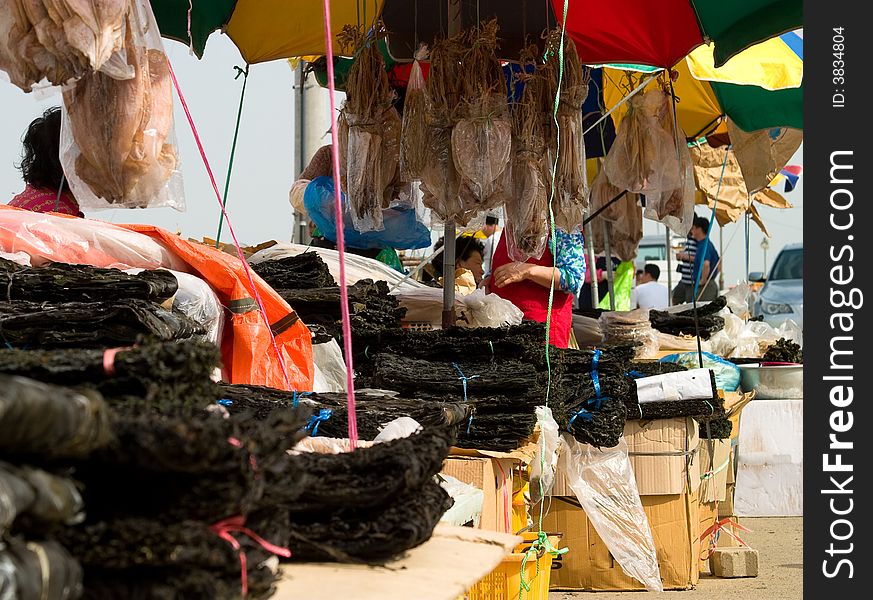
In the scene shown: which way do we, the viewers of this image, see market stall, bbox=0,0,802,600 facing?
facing the viewer and to the right of the viewer

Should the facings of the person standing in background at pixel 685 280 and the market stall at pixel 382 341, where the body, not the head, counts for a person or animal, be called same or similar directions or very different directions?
very different directions

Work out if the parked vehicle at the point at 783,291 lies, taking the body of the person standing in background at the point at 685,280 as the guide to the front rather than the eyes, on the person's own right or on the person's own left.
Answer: on the person's own right

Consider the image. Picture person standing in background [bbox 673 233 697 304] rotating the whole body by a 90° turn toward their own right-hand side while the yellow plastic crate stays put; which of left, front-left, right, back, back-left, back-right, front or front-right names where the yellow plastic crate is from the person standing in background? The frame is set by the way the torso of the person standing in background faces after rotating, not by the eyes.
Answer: back

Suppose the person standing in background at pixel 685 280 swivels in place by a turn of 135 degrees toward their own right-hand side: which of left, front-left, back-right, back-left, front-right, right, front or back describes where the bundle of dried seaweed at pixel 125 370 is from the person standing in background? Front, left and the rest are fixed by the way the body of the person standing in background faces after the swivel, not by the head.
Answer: back-right

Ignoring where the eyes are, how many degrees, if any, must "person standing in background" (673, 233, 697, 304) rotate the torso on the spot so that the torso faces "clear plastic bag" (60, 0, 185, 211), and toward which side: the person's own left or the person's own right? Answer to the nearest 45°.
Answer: approximately 90° to the person's own left

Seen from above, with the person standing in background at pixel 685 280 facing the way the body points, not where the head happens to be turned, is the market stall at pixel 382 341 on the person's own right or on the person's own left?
on the person's own left

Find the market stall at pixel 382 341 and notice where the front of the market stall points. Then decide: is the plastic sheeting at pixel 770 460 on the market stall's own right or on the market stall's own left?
on the market stall's own left

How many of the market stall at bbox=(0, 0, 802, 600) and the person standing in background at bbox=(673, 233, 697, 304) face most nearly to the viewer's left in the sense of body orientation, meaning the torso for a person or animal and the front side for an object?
1

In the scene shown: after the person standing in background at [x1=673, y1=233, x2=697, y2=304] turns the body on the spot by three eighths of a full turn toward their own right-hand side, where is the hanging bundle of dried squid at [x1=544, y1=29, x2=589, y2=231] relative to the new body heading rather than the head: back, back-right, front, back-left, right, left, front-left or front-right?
back-right

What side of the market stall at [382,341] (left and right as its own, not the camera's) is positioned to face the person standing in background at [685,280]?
left

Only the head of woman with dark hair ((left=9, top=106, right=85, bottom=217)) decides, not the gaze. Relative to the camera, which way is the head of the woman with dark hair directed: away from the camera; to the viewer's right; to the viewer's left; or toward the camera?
away from the camera

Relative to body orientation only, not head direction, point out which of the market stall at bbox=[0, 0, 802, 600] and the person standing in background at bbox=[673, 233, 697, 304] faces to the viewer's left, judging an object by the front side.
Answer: the person standing in background
